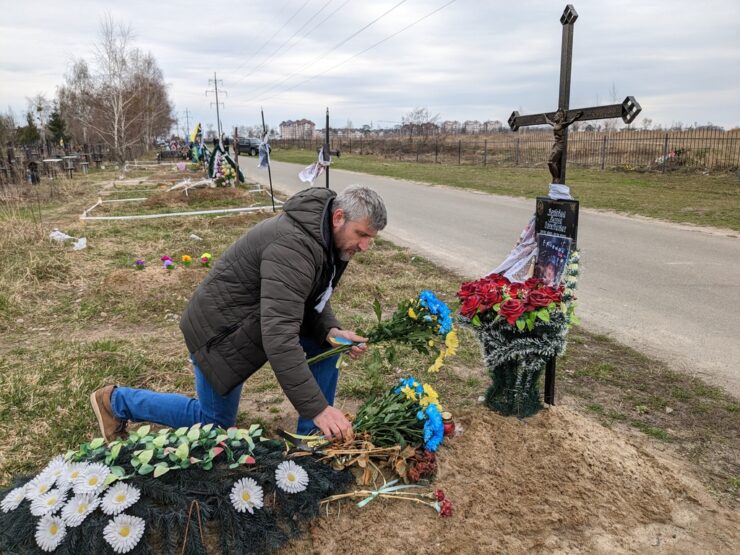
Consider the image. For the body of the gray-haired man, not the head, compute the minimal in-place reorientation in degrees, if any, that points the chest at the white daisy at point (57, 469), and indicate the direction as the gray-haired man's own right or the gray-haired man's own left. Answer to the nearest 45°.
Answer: approximately 180°

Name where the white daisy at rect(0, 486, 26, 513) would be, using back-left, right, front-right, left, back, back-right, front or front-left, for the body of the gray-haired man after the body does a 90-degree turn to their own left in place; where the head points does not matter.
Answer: left

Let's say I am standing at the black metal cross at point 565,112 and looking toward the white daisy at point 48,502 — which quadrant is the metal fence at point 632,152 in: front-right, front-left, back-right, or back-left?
back-right

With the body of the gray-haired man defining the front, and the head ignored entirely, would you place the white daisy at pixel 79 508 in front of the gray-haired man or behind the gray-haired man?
behind

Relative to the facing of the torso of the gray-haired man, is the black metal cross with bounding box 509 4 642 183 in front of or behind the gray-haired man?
in front

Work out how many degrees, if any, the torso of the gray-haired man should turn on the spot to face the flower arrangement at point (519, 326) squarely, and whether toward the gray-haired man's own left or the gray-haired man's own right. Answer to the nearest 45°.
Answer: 0° — they already face it

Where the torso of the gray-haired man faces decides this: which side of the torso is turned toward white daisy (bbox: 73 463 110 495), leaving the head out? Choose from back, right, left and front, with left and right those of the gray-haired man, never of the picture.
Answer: back

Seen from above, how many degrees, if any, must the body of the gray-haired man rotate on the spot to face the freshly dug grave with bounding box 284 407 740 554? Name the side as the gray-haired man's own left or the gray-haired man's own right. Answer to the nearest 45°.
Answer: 0° — they already face it

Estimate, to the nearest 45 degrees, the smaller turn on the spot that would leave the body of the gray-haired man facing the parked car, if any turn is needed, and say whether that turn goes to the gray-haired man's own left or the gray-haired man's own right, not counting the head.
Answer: approximately 90° to the gray-haired man's own left

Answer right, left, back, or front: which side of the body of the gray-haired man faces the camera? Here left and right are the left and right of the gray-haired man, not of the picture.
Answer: right

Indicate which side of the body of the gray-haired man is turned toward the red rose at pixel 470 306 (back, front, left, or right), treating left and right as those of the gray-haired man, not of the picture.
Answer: front

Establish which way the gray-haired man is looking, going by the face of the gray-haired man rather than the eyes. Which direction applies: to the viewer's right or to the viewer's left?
to the viewer's right

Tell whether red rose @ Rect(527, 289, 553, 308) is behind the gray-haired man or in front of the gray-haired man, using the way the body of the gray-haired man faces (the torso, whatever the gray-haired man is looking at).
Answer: in front

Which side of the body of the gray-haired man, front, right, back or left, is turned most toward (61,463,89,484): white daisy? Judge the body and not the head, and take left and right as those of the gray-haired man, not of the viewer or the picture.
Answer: back

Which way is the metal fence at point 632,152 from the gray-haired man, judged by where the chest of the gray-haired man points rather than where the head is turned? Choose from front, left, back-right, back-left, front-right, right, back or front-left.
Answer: front-left
